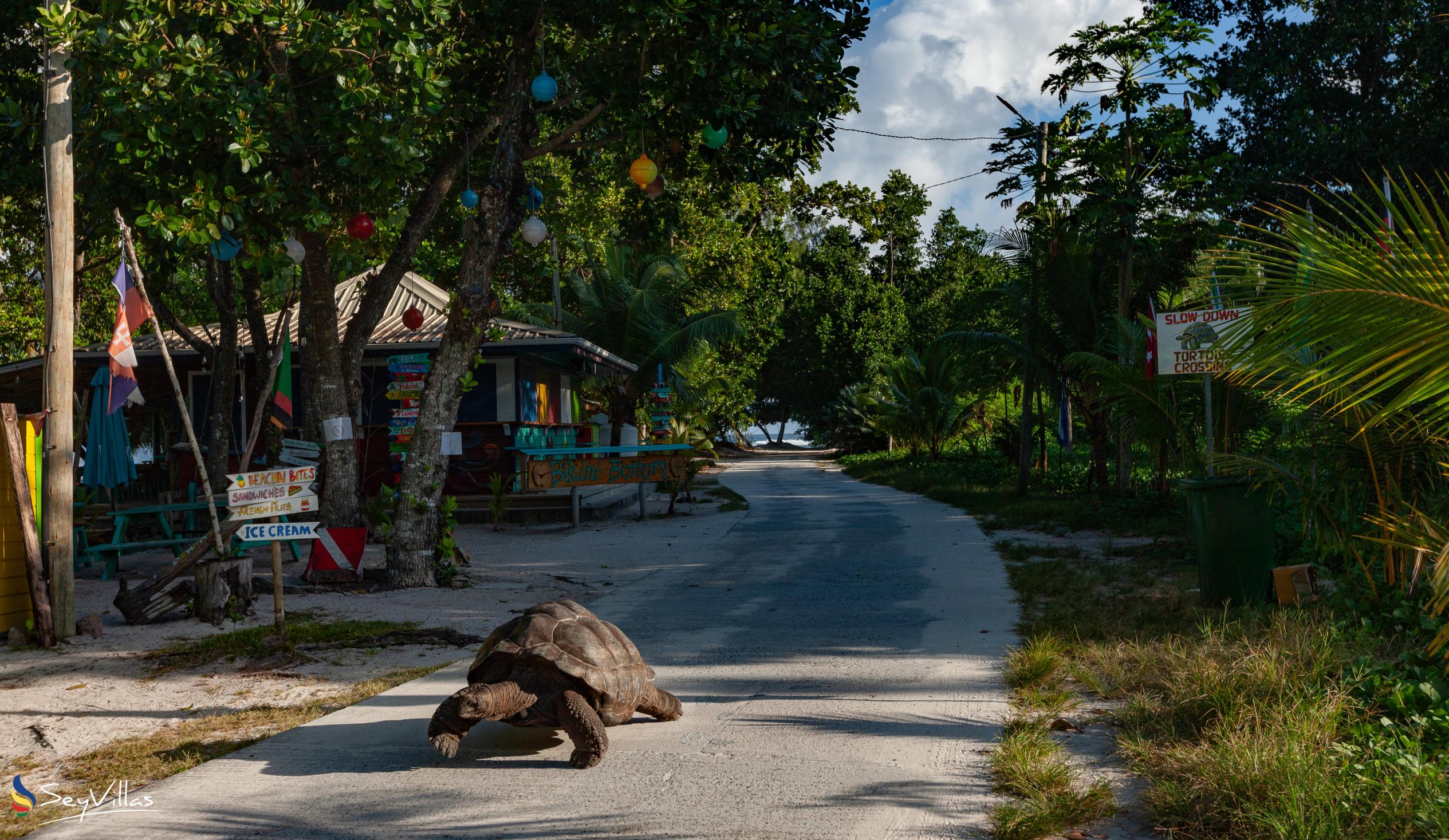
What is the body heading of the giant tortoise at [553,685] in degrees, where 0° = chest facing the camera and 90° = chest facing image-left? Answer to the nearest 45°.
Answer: approximately 45°

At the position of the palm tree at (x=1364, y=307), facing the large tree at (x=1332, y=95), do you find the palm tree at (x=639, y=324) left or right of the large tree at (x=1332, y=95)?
left

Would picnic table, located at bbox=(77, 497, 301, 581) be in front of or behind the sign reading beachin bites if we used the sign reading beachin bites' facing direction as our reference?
behind

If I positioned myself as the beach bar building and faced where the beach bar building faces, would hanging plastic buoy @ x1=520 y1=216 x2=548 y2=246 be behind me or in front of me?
in front

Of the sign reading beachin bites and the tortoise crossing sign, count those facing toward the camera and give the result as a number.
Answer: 2

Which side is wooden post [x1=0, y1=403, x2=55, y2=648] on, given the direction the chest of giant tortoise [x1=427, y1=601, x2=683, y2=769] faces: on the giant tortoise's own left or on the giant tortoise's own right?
on the giant tortoise's own right

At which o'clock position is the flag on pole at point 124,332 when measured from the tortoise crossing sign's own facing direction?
The flag on pole is roughly at 2 o'clock from the tortoise crossing sign.

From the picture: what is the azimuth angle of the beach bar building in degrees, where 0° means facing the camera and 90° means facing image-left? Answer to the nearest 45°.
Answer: approximately 315°

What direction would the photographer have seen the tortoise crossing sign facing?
facing the viewer

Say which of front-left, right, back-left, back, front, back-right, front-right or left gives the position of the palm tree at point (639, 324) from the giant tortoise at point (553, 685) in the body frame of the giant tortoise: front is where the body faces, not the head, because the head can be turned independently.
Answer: back-right

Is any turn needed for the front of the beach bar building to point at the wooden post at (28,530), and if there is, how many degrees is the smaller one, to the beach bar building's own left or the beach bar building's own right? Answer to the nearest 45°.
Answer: approximately 45° to the beach bar building's own right

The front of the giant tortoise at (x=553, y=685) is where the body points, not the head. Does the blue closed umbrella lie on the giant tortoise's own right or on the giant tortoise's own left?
on the giant tortoise's own right

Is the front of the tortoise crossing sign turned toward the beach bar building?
no
